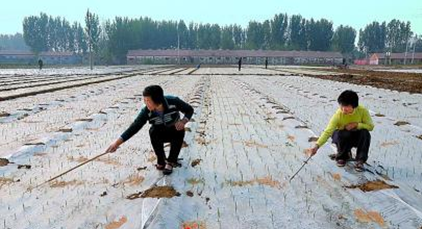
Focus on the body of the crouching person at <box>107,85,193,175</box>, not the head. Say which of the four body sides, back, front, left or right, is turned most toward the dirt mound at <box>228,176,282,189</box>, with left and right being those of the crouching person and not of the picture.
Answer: left

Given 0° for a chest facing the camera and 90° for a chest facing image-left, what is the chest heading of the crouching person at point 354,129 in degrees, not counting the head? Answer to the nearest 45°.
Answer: approximately 0°

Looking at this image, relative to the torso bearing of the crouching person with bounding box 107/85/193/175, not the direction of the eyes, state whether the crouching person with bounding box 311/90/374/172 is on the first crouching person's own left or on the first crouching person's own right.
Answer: on the first crouching person's own left

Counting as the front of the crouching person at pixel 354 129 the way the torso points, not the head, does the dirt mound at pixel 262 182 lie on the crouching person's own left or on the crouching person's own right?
on the crouching person's own right

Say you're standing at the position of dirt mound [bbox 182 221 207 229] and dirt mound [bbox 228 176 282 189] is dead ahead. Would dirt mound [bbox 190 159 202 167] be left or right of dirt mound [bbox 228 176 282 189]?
left

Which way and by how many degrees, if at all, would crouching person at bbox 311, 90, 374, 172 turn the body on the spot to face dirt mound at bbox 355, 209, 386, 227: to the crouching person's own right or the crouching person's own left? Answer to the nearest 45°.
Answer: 0° — they already face it

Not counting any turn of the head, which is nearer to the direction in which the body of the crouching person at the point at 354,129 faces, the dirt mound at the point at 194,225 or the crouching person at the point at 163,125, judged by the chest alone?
the dirt mound
